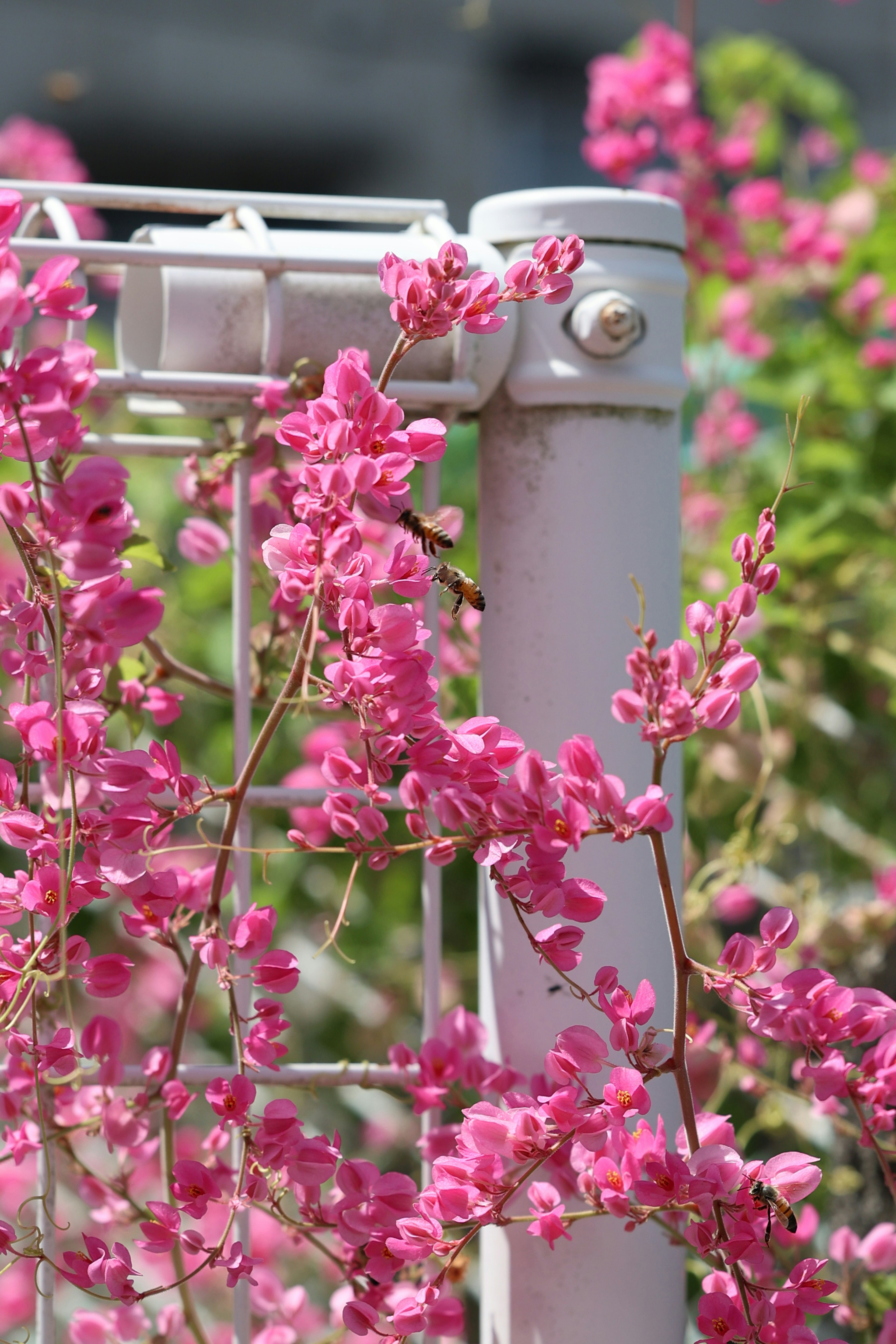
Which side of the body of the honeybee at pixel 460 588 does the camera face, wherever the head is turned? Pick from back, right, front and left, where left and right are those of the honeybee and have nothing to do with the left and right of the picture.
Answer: left

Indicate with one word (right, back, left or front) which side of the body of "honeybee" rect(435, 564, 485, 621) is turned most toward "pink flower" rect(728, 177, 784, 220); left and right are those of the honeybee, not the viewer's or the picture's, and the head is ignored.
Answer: right

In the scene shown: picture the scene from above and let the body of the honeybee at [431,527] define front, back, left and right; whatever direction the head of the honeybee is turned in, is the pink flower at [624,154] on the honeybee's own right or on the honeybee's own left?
on the honeybee's own right

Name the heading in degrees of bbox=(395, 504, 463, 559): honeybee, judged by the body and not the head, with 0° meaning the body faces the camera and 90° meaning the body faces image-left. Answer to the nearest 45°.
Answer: approximately 90°
